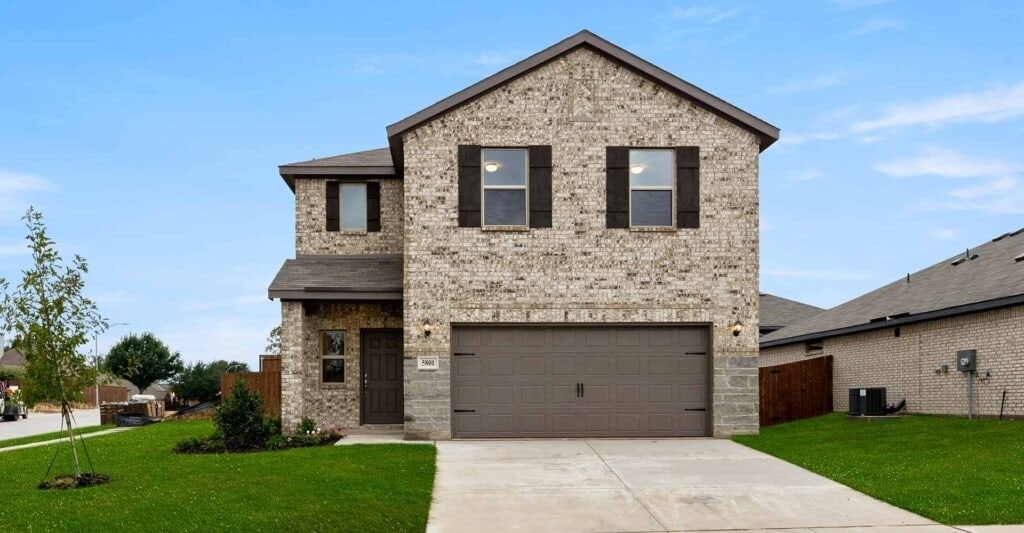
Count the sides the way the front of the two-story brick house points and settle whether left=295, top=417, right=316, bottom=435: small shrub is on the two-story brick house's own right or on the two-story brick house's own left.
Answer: on the two-story brick house's own right

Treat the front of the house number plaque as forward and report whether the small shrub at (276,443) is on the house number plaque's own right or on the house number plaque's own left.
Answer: on the house number plaque's own right

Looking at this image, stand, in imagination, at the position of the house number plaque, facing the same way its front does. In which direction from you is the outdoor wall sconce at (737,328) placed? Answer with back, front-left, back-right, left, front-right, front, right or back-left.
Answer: left

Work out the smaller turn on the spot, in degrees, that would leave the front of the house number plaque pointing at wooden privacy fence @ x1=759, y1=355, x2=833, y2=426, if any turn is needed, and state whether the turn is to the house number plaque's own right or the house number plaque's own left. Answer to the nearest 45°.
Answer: approximately 135° to the house number plaque's own left

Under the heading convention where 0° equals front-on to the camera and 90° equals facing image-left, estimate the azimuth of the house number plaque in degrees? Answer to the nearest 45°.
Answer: approximately 0°

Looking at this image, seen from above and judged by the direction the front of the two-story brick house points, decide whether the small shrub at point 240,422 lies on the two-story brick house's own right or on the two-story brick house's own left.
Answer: on the two-story brick house's own right

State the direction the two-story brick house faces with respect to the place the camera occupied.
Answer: facing the viewer
